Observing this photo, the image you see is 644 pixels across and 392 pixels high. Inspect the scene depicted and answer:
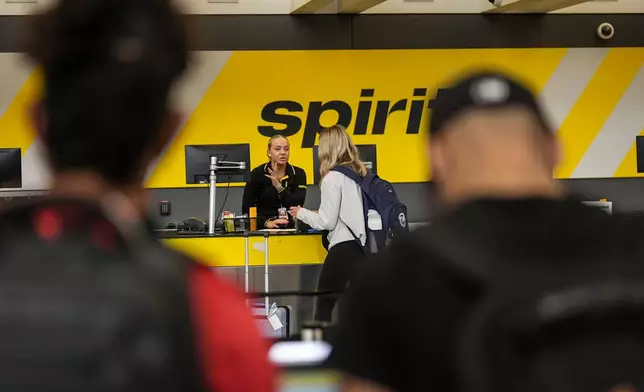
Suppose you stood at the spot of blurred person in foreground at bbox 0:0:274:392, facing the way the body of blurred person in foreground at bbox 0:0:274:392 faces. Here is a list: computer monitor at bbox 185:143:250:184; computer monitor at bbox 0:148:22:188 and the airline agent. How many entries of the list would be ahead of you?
3

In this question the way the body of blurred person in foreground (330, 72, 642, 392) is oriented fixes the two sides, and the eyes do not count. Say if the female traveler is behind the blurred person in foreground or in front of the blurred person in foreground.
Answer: in front

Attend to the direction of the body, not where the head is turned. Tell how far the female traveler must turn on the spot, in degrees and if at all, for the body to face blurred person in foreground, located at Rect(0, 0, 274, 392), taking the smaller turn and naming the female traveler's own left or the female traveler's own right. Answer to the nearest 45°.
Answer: approximately 135° to the female traveler's own left

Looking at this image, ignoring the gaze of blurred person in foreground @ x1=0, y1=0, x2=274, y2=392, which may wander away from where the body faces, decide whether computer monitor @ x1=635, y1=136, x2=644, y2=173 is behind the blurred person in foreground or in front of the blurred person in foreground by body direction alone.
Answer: in front

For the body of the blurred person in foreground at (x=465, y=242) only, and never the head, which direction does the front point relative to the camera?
away from the camera

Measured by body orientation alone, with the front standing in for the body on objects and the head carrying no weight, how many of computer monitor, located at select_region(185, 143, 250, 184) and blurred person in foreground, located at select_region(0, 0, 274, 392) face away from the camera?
2

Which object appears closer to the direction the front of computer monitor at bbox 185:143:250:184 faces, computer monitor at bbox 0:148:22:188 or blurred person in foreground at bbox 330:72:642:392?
the computer monitor

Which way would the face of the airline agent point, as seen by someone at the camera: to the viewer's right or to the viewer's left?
to the viewer's right

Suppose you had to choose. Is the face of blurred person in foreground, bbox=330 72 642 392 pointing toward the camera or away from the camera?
away from the camera

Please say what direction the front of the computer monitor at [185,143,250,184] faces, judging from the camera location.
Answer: facing away from the viewer

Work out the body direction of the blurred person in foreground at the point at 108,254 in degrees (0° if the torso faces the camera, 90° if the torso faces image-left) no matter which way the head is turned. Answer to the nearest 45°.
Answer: approximately 180°

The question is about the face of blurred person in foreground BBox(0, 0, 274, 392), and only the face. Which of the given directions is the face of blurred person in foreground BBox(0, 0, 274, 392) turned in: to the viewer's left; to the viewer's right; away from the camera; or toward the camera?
away from the camera
